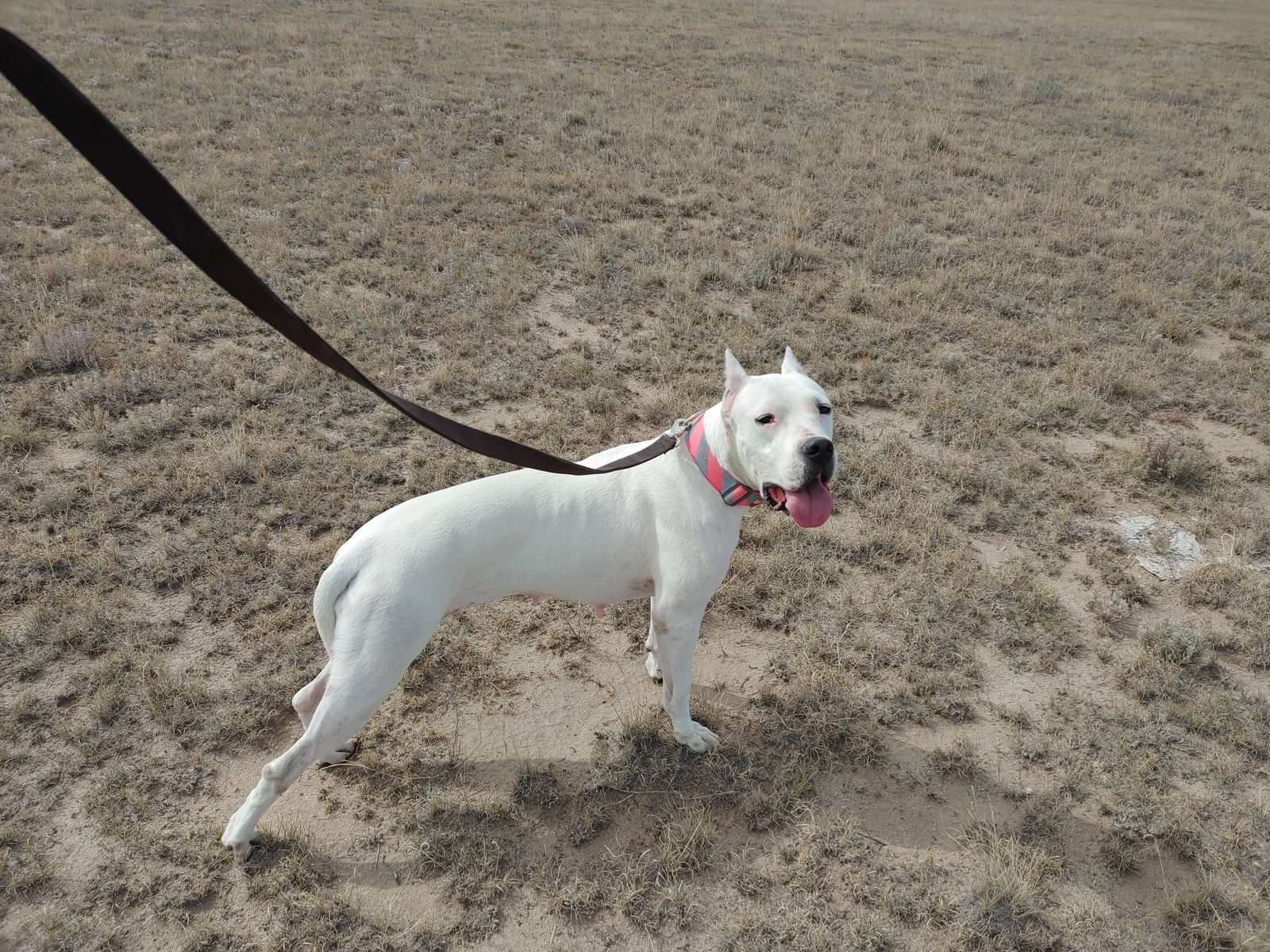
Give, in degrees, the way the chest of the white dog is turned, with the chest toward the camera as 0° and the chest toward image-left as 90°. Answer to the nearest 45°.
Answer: approximately 270°
